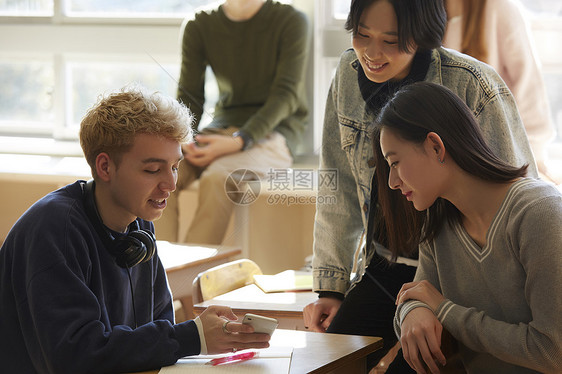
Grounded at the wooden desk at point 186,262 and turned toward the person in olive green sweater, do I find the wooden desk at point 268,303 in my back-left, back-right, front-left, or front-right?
back-right

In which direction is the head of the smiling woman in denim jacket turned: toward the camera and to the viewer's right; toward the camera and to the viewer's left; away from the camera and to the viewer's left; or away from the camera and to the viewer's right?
toward the camera and to the viewer's left

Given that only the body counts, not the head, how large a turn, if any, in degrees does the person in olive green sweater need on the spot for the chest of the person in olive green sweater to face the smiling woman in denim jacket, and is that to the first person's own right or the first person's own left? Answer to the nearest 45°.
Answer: approximately 45° to the first person's own left

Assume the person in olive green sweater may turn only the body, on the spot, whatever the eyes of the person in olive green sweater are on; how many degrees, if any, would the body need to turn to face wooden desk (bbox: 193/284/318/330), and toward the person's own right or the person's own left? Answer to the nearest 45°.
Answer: approximately 45° to the person's own left

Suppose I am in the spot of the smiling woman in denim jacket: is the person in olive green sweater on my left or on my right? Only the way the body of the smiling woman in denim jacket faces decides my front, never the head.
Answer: on my right

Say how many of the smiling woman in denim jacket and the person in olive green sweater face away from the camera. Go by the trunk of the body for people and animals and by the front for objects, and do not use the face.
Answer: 0

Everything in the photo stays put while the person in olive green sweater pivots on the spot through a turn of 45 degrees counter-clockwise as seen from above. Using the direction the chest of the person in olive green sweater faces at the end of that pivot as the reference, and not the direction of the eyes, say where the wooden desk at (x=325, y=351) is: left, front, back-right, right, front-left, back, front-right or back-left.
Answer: front

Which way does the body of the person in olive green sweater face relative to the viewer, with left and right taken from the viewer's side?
facing the viewer and to the left of the viewer
